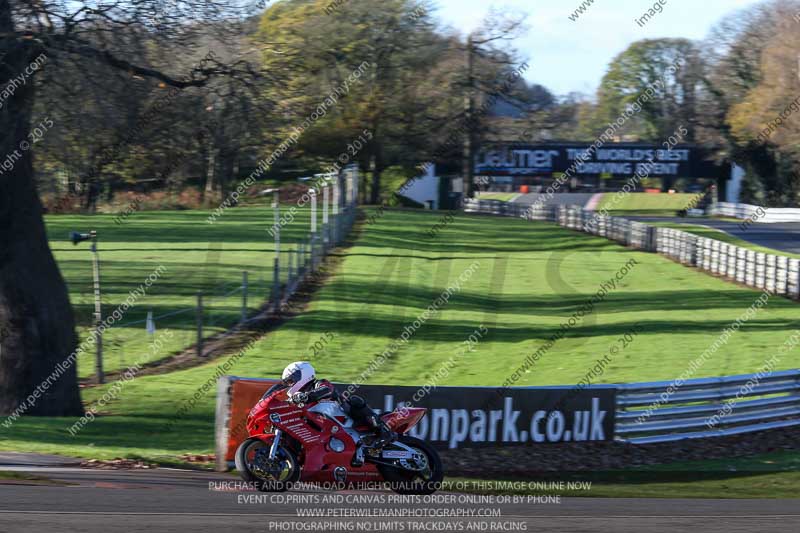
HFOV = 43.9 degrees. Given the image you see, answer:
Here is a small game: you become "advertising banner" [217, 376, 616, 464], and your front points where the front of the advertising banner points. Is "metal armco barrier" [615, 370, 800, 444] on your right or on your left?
on your left

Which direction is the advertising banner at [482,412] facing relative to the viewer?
toward the camera

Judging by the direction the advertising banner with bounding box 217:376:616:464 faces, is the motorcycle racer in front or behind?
in front

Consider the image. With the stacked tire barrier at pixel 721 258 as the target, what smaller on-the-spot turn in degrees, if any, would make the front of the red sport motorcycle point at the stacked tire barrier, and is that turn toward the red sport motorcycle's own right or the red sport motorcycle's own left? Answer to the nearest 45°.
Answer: approximately 135° to the red sport motorcycle's own right

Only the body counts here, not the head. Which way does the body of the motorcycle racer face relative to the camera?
to the viewer's left

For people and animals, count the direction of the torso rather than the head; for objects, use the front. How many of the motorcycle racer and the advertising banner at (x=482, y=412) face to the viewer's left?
1

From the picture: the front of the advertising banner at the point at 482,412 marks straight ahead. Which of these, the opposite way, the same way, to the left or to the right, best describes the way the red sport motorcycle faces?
to the right

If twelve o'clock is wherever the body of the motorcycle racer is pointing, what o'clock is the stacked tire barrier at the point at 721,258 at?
The stacked tire barrier is roughly at 4 o'clock from the motorcycle racer.

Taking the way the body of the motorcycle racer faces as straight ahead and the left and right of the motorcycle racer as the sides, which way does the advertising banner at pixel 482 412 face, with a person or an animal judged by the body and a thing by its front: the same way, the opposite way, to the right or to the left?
to the left

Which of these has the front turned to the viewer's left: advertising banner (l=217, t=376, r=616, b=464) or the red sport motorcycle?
the red sport motorcycle

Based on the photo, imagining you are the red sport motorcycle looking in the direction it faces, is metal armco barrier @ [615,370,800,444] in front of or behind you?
behind

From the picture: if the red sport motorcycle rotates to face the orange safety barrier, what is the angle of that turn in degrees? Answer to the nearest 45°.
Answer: approximately 45° to its right

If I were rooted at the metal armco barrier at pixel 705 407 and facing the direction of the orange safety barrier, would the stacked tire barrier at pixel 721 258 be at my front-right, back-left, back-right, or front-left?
back-right

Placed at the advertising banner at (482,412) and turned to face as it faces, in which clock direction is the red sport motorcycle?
The red sport motorcycle is roughly at 1 o'clock from the advertising banner.

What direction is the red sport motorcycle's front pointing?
to the viewer's left

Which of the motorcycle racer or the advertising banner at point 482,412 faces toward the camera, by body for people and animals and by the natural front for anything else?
the advertising banner
